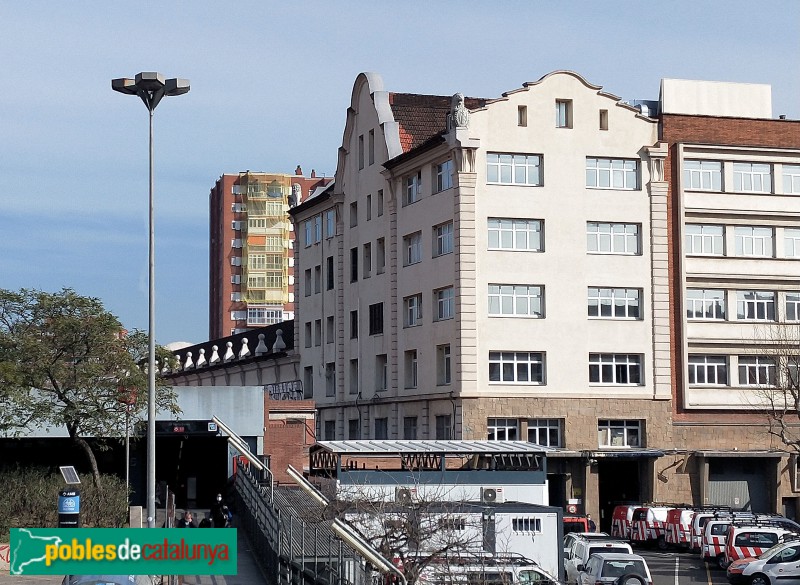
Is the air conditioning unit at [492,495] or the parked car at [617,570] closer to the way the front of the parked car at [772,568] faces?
the parked car

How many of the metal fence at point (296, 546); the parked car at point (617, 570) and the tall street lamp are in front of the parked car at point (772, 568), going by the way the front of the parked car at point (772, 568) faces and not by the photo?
3

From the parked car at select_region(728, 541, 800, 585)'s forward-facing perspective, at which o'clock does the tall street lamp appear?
The tall street lamp is roughly at 12 o'clock from the parked car.

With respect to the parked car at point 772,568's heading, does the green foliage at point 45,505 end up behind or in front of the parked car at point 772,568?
in front

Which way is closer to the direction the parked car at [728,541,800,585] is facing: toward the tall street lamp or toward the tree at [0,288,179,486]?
the tall street lamp

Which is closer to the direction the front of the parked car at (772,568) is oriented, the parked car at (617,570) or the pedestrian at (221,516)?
the parked car

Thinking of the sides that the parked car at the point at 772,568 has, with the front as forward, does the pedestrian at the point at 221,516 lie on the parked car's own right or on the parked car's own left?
on the parked car's own right

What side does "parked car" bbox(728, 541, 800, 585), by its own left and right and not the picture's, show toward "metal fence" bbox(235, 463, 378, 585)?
front

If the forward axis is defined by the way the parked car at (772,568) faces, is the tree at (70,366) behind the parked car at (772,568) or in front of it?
in front

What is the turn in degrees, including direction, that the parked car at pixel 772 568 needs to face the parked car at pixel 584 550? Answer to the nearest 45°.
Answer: approximately 45° to its right
